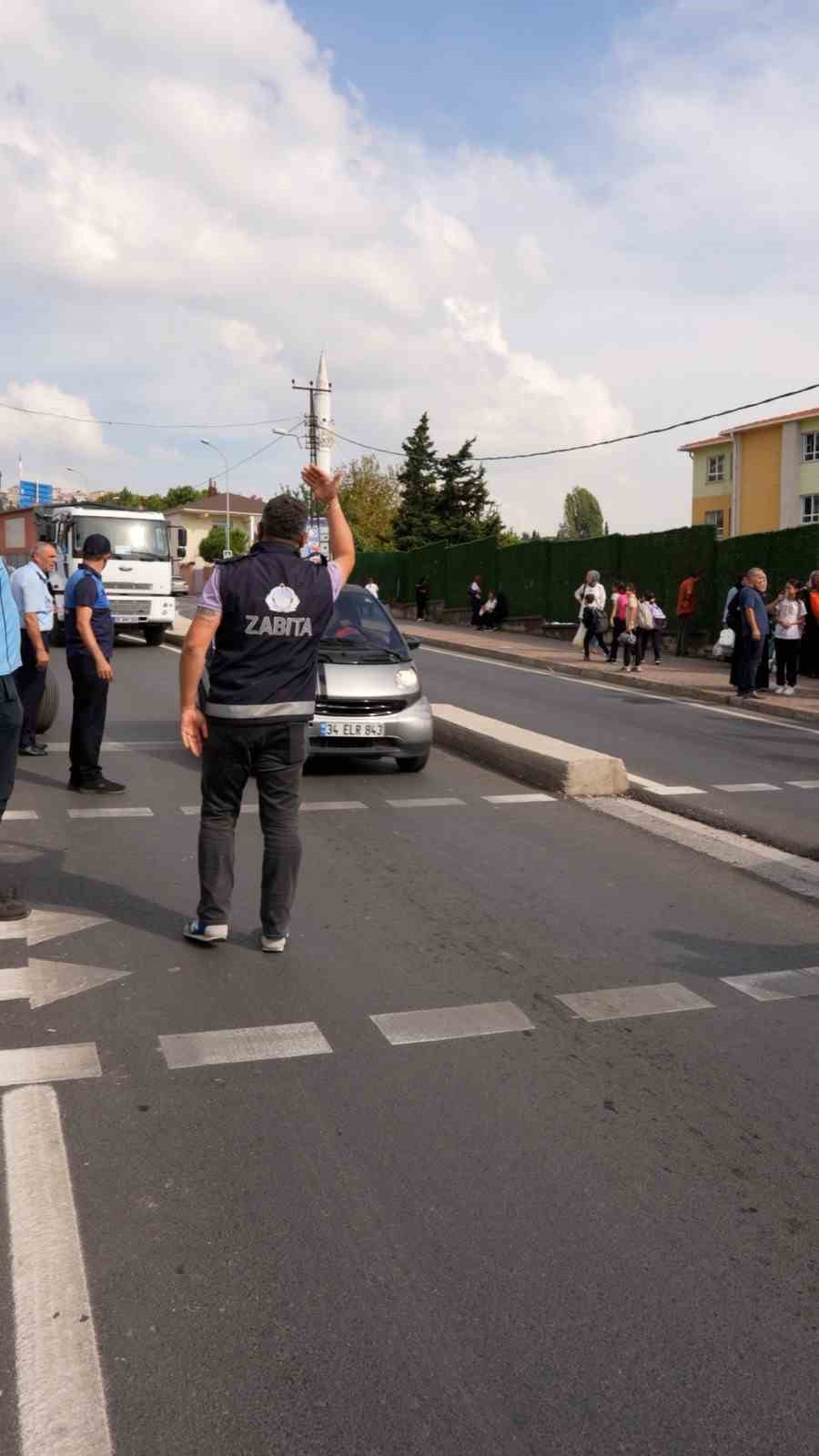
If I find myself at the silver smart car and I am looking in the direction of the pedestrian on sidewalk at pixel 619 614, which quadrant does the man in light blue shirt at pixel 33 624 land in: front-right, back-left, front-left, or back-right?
back-left

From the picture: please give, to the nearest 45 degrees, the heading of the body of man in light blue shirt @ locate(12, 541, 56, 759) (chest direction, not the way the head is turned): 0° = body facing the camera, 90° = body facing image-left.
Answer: approximately 270°

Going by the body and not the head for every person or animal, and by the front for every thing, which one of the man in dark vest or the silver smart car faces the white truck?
the man in dark vest

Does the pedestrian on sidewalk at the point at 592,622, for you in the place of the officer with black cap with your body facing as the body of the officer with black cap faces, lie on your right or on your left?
on your left

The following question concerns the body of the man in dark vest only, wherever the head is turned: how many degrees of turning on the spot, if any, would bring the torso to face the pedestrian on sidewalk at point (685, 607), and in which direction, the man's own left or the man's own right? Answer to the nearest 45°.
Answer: approximately 45° to the man's own right

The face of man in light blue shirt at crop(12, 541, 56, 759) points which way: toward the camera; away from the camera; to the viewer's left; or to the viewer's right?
to the viewer's right

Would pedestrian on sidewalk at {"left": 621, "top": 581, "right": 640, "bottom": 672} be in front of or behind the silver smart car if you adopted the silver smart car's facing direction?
behind

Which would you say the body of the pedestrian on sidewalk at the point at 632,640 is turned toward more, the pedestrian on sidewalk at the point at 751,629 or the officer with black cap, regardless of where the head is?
the officer with black cap

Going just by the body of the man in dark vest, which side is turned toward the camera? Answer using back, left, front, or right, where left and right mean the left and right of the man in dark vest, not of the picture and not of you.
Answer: back

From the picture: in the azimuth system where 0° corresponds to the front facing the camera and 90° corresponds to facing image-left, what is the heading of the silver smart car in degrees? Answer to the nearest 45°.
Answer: approximately 0°

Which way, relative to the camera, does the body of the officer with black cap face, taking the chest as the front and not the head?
to the viewer's right
